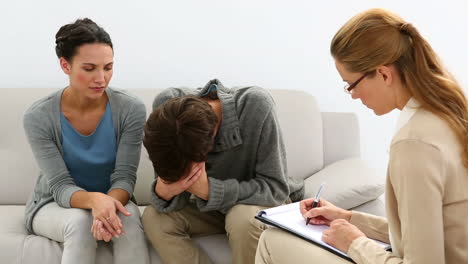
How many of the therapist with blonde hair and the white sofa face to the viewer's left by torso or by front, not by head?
1

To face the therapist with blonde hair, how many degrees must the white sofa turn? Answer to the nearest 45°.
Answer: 0° — it already faces them

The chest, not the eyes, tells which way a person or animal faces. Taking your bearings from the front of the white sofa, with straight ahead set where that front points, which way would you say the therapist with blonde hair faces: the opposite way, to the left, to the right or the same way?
to the right

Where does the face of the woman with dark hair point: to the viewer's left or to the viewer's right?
to the viewer's right

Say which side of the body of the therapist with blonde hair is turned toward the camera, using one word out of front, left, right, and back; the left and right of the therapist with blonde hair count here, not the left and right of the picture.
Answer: left
